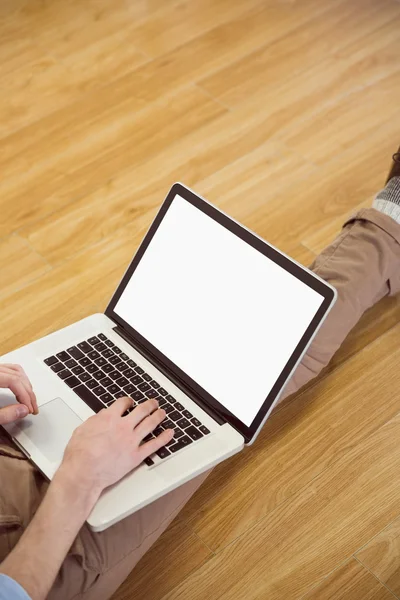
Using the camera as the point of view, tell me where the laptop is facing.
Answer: facing the viewer and to the left of the viewer
